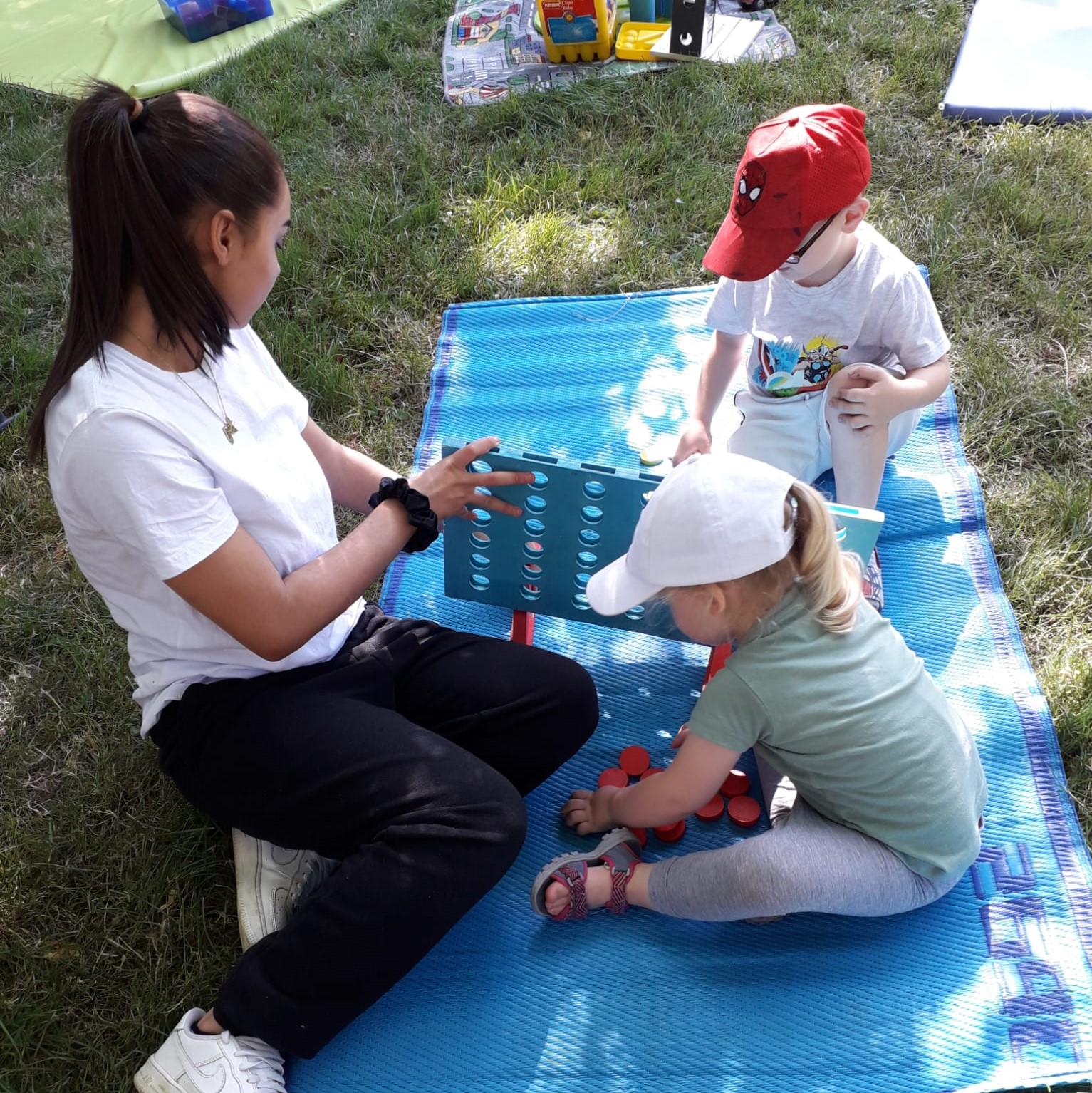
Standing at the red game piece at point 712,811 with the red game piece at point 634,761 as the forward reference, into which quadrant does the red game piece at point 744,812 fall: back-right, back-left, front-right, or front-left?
back-right

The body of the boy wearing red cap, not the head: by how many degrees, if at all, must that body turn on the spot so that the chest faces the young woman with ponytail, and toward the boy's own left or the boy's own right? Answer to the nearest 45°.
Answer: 0° — they already face them

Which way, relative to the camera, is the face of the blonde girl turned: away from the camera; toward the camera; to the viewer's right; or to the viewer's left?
to the viewer's left

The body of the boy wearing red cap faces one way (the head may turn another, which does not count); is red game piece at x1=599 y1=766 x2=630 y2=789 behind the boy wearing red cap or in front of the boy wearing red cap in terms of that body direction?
in front

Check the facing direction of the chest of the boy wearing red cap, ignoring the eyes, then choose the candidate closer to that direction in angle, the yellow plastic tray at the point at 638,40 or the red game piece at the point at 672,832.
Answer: the red game piece

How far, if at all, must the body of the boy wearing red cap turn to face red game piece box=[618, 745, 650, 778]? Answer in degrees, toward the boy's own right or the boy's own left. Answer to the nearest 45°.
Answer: approximately 45° to the boy's own left

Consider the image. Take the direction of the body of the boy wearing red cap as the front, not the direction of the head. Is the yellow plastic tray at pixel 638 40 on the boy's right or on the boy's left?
on the boy's right

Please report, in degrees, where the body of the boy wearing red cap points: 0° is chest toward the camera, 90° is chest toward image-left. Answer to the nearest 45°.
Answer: approximately 45°
